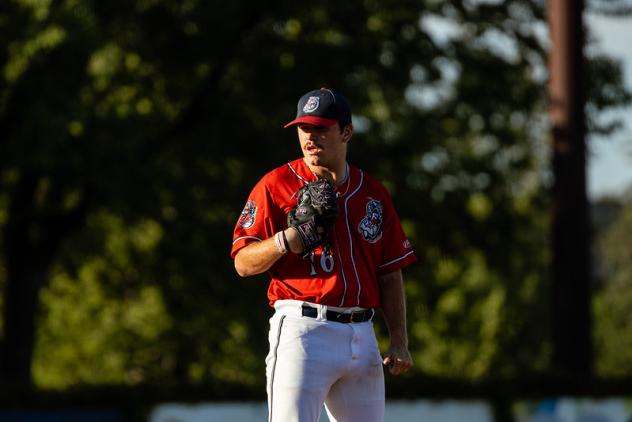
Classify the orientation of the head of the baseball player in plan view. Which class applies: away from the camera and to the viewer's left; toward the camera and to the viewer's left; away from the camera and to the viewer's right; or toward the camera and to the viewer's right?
toward the camera and to the viewer's left

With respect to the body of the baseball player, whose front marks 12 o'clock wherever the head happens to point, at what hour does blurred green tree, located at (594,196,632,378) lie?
The blurred green tree is roughly at 8 o'clock from the baseball player.

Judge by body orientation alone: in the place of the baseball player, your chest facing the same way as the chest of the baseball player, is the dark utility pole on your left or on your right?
on your left

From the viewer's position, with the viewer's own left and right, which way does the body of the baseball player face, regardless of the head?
facing the viewer and to the right of the viewer
